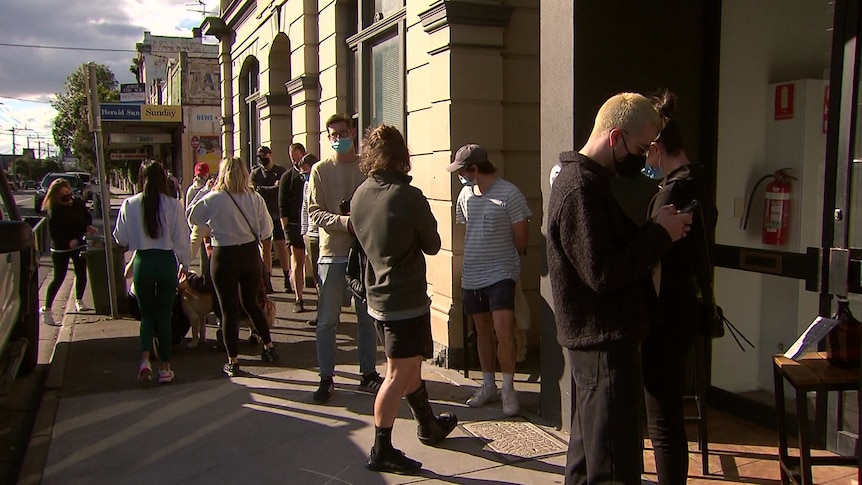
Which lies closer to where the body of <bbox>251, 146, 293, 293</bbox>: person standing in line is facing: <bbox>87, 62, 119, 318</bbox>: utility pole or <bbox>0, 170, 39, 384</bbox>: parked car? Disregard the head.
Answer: the parked car

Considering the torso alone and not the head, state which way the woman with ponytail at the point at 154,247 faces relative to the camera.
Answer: away from the camera

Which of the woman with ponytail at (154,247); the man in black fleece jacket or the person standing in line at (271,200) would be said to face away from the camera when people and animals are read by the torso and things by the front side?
the woman with ponytail

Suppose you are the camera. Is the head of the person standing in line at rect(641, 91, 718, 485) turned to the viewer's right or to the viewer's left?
to the viewer's left

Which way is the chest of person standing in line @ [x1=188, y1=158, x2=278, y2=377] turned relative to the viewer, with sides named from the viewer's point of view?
facing away from the viewer

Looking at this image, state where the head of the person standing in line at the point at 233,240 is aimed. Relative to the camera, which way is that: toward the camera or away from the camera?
away from the camera

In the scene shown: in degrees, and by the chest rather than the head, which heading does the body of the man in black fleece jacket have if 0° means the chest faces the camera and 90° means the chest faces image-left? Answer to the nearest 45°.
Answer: approximately 270°

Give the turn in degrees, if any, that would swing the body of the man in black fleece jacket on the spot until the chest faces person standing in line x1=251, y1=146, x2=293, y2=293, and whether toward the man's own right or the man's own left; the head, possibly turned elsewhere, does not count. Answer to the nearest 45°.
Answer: approximately 135° to the man's own left

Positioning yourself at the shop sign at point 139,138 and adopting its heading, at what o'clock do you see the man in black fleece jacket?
The man in black fleece jacket is roughly at 12 o'clock from the shop sign.
